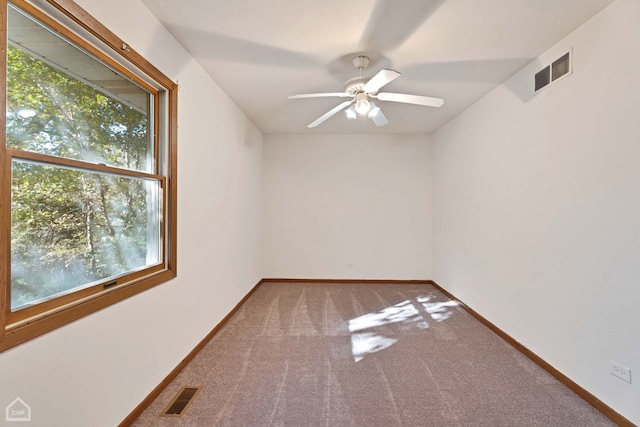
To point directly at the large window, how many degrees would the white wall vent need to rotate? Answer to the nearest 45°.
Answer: approximately 45° to its left

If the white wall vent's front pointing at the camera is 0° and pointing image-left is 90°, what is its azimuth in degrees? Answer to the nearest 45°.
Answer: approximately 90°

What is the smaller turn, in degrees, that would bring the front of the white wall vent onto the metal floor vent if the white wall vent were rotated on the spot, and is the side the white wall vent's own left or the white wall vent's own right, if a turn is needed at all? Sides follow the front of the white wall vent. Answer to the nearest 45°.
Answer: approximately 45° to the white wall vent's own left

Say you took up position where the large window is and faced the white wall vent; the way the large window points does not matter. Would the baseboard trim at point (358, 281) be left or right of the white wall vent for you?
left

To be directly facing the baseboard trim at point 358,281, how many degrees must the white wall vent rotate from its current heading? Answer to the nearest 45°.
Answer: approximately 45° to its right
